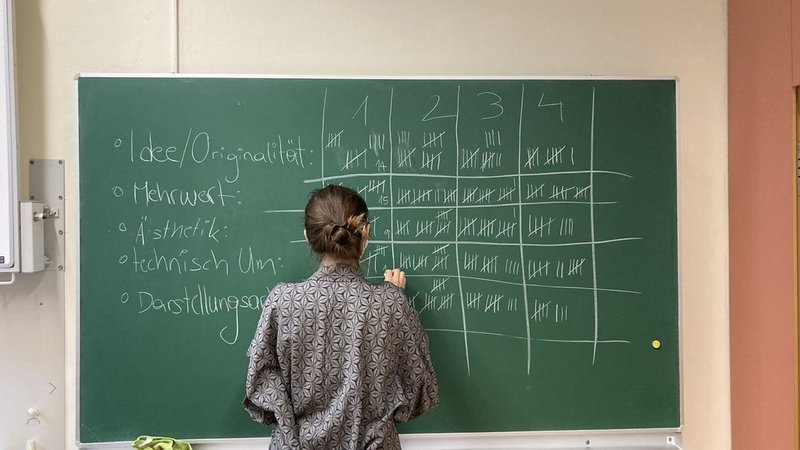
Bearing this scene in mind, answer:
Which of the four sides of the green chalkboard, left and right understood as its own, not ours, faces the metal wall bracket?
right

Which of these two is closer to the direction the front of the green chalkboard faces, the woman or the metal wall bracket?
the woman

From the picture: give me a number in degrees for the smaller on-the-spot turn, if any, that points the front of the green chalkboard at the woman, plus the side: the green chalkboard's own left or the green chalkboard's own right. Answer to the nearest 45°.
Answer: approximately 45° to the green chalkboard's own right

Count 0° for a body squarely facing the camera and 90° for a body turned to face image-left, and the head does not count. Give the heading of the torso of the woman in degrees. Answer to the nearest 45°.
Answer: approximately 180°

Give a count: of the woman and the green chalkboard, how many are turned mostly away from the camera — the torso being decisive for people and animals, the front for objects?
1

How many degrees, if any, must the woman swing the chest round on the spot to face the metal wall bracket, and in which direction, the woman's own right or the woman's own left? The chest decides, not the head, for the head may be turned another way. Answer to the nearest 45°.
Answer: approximately 45° to the woman's own left

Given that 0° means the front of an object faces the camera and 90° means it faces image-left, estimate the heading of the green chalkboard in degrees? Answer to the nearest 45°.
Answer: approximately 0°

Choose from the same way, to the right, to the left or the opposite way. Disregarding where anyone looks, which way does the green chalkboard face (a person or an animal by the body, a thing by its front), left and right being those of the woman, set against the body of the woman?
the opposite way

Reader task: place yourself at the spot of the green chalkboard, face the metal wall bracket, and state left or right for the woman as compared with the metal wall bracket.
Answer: left
